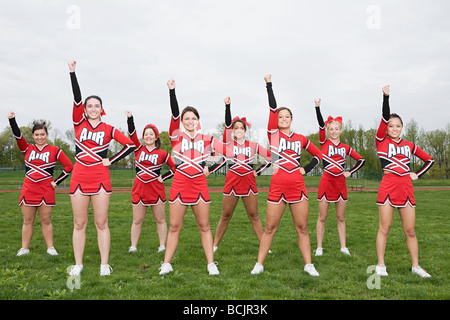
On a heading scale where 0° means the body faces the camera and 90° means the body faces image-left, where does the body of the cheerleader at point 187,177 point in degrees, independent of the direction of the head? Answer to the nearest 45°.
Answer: approximately 0°

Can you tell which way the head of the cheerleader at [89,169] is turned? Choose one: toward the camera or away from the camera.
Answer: toward the camera

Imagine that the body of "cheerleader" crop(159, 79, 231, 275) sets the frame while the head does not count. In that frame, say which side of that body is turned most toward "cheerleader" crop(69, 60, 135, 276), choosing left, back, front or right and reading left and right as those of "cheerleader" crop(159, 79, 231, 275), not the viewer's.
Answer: right

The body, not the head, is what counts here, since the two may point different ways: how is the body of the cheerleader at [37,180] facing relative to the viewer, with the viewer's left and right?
facing the viewer

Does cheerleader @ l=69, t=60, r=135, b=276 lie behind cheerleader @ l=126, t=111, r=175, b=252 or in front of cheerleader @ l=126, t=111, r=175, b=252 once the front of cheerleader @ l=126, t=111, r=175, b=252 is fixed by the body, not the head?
in front

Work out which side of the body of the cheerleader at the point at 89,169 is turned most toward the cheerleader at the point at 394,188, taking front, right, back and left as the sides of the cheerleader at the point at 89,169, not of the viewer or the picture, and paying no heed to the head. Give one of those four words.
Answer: left

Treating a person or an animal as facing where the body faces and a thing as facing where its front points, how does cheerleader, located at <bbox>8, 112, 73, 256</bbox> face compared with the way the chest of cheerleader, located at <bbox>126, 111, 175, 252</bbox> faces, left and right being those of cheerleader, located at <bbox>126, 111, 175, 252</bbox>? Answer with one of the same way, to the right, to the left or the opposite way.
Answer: the same way

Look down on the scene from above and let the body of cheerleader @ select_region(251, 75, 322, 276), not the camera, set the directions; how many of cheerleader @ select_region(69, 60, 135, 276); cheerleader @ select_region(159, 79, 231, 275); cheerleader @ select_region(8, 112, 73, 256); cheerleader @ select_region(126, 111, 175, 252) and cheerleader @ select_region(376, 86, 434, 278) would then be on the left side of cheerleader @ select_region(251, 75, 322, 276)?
1

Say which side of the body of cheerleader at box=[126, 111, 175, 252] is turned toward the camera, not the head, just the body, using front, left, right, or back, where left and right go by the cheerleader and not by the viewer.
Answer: front

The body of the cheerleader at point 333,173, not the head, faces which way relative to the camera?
toward the camera

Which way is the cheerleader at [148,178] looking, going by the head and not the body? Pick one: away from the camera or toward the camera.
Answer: toward the camera

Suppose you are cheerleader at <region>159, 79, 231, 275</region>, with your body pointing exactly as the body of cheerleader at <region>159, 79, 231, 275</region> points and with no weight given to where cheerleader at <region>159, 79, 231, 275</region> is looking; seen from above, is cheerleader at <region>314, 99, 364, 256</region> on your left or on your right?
on your left
